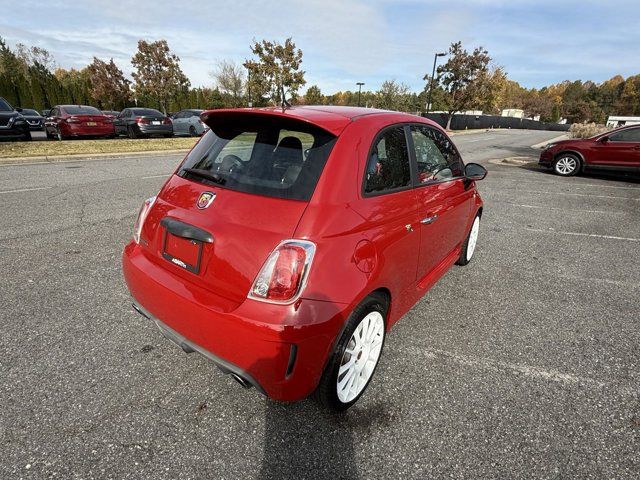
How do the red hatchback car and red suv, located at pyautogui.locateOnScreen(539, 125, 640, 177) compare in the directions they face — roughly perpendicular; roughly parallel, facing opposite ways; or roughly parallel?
roughly perpendicular

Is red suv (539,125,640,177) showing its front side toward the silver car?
yes

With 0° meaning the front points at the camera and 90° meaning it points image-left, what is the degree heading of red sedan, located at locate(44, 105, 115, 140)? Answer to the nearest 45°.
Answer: approximately 135°

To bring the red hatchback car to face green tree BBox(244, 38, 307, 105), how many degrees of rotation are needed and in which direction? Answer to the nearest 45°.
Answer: approximately 45° to its left

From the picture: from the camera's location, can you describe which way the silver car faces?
facing away from the viewer and to the left of the viewer

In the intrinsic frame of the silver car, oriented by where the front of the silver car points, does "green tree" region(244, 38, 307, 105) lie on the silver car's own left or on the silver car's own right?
on the silver car's own right

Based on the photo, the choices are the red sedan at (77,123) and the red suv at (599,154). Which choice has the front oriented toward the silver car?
the red suv at (599,154)

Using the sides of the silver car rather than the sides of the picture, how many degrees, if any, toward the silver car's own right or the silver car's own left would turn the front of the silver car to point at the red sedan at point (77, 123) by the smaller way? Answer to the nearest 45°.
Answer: approximately 90° to the silver car's own left

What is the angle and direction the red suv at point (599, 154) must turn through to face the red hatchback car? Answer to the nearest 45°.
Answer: approximately 90° to its left

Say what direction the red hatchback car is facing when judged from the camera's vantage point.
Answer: facing away from the viewer and to the right of the viewer

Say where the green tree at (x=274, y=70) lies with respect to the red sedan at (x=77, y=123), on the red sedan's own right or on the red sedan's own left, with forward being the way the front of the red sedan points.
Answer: on the red sedan's own right

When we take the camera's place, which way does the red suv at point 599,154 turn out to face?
facing to the left of the viewer

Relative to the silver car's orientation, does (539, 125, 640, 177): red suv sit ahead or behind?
behind
